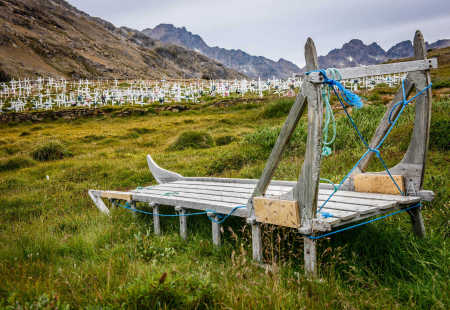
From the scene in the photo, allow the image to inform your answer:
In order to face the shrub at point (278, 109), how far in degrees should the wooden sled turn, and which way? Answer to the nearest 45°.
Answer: approximately 45° to its right

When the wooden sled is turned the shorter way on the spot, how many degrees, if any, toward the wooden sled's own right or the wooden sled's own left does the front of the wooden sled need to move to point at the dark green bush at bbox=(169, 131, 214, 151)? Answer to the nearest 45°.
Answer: approximately 45° to the wooden sled's own right

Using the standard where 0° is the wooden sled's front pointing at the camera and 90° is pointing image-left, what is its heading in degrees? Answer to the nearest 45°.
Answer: approximately 135°

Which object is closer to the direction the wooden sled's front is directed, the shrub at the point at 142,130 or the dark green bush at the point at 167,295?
the shrub

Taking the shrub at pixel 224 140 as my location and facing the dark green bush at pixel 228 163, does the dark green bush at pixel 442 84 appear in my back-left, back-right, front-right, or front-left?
back-left

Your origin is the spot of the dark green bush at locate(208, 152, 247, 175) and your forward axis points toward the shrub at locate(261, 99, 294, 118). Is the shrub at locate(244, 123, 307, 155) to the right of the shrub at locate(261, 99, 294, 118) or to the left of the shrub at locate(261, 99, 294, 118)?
right
